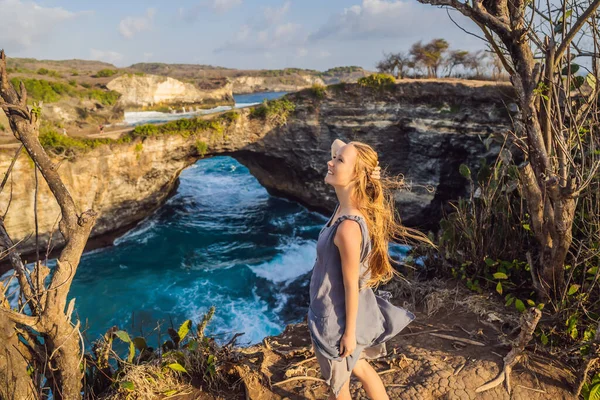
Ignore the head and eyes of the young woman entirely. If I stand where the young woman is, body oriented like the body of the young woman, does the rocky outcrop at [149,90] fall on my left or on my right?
on my right

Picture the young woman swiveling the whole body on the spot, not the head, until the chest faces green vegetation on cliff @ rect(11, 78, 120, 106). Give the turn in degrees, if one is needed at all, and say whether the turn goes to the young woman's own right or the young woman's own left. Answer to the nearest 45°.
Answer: approximately 45° to the young woman's own right

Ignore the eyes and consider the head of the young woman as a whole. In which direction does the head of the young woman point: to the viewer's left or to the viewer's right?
to the viewer's left

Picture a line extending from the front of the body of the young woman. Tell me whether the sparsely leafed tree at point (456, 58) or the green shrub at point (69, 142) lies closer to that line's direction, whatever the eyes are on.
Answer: the green shrub

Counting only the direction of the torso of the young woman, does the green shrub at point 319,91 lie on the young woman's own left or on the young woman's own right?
on the young woman's own right

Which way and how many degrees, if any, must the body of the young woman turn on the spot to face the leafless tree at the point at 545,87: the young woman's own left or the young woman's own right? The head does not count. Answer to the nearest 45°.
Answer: approximately 135° to the young woman's own right

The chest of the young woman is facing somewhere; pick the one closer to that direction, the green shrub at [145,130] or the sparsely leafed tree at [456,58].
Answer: the green shrub

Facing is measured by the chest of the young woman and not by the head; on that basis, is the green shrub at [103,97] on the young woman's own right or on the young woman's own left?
on the young woman's own right

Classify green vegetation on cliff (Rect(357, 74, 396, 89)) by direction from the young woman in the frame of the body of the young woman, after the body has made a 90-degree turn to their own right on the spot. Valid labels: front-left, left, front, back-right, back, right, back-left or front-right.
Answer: front

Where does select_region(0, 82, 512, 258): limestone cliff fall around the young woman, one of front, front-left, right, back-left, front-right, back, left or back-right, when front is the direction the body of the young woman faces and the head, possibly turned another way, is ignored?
right

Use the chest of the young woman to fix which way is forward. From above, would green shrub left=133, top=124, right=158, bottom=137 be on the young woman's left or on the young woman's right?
on the young woman's right
